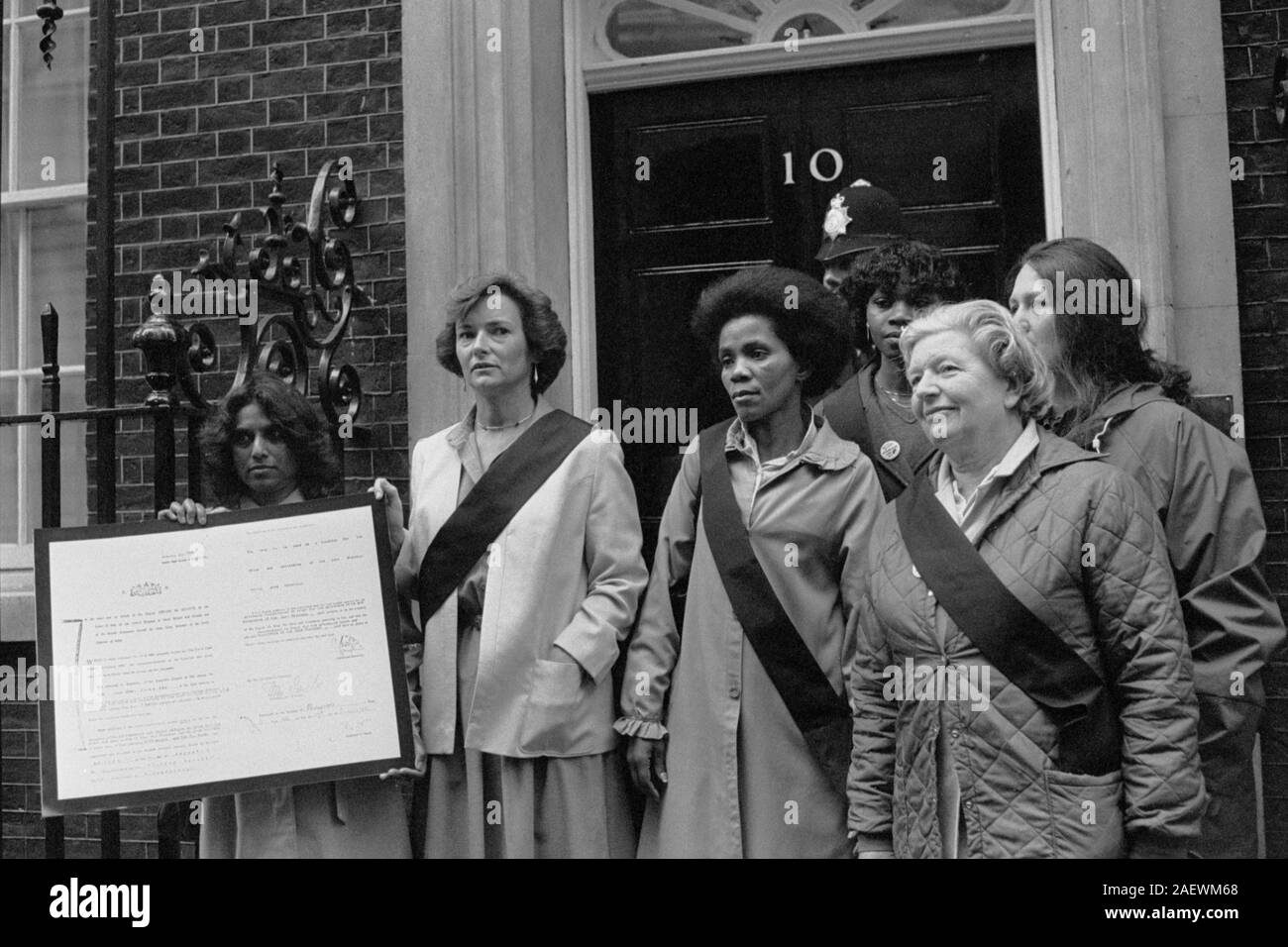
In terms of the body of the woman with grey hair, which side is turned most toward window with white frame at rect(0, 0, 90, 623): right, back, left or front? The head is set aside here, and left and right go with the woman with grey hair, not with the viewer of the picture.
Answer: right

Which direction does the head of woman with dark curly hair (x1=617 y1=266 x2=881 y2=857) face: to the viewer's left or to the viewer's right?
to the viewer's left

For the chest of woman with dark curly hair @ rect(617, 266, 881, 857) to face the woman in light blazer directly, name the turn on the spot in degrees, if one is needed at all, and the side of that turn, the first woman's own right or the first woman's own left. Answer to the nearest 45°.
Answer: approximately 45° to the first woman's own right

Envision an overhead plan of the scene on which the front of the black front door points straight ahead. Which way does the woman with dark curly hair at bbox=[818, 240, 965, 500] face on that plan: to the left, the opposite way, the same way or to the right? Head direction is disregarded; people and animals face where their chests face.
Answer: the same way

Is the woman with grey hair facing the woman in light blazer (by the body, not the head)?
no

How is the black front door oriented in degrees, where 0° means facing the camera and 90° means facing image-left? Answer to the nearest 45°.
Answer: approximately 0°

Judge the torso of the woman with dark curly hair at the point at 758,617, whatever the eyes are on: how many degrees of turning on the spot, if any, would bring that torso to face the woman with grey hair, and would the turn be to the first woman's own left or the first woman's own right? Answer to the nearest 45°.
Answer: approximately 90° to the first woman's own left

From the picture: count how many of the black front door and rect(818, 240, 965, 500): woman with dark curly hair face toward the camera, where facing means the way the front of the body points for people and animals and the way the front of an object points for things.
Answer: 2

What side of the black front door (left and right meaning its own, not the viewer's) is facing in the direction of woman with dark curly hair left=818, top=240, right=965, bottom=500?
front

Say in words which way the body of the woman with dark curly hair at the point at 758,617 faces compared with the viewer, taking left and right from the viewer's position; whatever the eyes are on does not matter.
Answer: facing the viewer and to the left of the viewer

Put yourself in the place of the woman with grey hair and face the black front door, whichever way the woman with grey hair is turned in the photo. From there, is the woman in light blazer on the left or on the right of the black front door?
left

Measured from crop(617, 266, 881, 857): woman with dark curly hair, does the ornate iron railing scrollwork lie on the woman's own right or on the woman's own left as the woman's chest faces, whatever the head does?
on the woman's own right

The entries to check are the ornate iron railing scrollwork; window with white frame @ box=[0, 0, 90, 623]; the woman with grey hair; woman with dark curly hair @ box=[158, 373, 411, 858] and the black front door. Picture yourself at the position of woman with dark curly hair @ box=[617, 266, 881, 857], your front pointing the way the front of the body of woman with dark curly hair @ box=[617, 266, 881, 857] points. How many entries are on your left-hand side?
1

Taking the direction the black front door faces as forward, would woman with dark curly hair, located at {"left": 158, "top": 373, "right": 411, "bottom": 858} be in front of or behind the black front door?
in front

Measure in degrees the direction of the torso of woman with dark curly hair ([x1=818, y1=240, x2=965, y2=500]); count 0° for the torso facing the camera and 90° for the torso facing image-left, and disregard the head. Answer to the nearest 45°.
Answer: approximately 0°

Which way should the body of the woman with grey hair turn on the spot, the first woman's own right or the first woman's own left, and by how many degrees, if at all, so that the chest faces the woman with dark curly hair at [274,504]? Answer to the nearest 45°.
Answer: approximately 45° to the first woman's own right

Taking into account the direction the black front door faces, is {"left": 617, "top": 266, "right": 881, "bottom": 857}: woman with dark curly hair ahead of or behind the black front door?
ahead

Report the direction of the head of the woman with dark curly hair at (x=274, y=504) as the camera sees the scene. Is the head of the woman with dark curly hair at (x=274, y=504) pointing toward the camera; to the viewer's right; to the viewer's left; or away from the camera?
toward the camera
